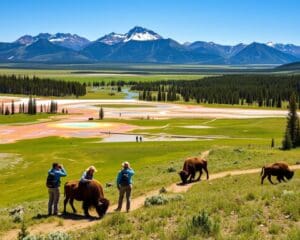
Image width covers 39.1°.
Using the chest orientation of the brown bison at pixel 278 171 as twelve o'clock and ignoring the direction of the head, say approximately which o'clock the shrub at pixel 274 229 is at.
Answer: The shrub is roughly at 3 o'clock from the brown bison.

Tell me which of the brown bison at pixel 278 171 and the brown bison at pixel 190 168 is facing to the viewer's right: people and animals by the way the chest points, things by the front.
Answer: the brown bison at pixel 278 171

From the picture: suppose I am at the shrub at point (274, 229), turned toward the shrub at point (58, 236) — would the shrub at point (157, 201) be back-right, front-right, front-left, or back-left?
front-right

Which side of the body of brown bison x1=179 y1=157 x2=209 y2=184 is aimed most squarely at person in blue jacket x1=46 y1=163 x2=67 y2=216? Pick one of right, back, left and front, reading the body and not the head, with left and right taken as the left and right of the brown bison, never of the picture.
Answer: front

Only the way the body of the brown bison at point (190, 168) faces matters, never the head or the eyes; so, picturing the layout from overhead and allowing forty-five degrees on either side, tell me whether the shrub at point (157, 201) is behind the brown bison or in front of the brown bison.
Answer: in front

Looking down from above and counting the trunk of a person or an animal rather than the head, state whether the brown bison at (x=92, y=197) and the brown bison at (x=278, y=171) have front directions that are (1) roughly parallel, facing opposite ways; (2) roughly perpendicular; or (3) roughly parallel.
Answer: roughly parallel

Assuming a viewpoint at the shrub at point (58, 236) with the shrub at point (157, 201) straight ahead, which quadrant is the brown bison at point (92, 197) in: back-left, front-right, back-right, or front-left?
front-left

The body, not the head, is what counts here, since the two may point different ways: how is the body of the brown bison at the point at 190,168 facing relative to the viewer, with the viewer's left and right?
facing the viewer and to the left of the viewer

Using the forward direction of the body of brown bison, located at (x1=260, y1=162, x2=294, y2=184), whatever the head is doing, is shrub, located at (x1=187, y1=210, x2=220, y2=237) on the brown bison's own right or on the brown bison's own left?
on the brown bison's own right

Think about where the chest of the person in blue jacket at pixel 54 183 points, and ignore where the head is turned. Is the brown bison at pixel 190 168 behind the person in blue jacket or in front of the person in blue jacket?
in front

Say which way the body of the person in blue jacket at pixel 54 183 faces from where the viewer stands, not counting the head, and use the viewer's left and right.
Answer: facing away from the viewer and to the right of the viewer
